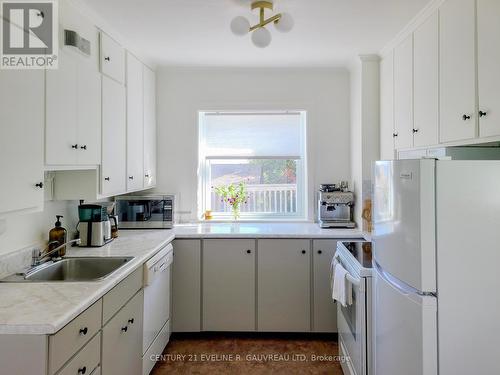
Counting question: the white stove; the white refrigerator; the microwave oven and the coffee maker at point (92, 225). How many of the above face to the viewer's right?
1

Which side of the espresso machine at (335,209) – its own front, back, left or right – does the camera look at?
front

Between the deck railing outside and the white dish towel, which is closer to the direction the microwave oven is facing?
the white dish towel

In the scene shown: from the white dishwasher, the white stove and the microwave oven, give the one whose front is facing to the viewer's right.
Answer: the white dishwasher

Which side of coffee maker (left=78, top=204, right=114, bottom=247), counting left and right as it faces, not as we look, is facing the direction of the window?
front

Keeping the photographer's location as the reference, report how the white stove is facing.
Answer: facing the viewer and to the left of the viewer

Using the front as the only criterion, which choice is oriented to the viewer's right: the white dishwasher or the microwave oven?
the white dishwasher

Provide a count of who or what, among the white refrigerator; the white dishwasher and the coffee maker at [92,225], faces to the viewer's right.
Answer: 2

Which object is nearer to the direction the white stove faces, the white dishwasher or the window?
the white dishwasher

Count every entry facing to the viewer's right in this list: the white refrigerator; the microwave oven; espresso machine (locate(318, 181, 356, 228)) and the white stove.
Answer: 0

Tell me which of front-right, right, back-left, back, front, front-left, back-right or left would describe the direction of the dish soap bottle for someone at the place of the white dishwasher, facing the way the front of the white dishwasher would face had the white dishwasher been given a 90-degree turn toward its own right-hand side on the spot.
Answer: right

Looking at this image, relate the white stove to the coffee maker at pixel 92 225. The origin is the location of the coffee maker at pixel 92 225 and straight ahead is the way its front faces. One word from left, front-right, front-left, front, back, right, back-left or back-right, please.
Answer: front-right

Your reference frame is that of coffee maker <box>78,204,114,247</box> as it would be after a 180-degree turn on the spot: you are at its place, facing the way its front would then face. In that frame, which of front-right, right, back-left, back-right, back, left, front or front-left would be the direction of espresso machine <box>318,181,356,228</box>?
back

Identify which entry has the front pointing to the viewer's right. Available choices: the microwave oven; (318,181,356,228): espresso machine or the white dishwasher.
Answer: the white dishwasher

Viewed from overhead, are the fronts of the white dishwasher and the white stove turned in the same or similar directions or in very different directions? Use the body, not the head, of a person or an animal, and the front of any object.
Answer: very different directions

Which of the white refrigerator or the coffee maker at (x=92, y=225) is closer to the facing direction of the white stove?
the coffee maker

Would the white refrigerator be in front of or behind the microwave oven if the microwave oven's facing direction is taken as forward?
in front

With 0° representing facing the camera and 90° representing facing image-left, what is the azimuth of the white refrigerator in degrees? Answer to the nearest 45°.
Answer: approximately 45°

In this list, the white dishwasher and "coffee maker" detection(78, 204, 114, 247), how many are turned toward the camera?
0

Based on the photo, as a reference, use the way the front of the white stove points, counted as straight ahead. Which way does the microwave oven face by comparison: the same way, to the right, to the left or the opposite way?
to the left

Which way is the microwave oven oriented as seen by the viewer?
toward the camera

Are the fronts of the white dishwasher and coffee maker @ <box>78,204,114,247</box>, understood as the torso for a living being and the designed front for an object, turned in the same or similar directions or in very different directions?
same or similar directions
